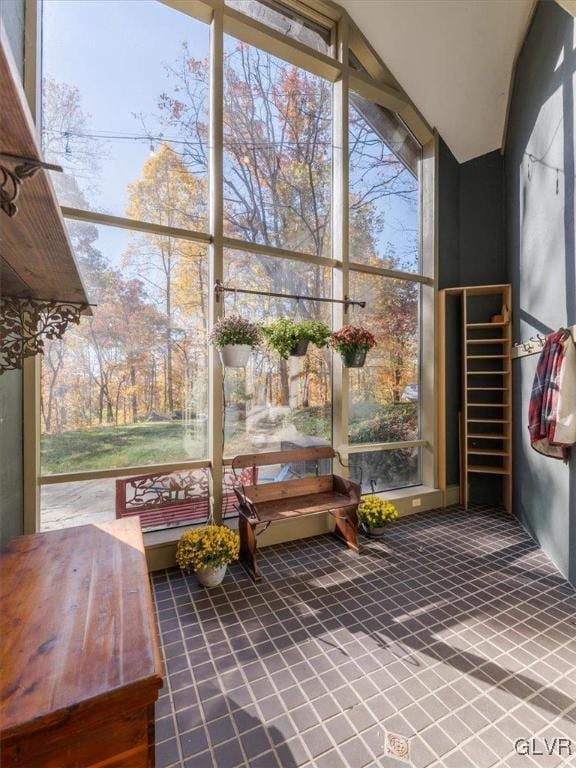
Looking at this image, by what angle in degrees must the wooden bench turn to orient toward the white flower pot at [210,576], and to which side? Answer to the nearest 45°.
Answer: approximately 90° to its right

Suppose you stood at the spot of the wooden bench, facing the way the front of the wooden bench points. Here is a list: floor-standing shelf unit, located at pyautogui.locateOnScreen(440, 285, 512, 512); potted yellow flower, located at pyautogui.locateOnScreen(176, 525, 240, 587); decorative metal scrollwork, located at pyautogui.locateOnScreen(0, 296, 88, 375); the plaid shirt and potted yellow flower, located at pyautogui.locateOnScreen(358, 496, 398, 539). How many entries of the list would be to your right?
2

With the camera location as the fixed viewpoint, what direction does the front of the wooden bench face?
facing the viewer and to the right of the viewer

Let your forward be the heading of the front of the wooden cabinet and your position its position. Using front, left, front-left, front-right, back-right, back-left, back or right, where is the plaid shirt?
front

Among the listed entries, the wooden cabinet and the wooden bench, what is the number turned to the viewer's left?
0

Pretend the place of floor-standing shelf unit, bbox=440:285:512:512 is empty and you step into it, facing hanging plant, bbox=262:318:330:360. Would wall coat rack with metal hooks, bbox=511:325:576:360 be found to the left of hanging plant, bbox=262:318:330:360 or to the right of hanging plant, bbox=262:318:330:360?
left

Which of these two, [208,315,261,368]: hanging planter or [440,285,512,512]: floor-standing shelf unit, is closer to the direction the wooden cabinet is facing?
the floor-standing shelf unit

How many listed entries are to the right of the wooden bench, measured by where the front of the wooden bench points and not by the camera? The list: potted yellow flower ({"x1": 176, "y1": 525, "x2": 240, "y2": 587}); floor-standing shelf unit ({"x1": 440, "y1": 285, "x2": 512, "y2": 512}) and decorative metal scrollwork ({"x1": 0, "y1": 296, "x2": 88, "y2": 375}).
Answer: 2

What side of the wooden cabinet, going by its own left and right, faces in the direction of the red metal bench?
left

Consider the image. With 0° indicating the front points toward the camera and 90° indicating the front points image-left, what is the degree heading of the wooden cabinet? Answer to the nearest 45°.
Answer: approximately 270°

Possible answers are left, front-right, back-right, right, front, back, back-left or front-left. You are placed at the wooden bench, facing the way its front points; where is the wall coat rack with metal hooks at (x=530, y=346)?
front-left

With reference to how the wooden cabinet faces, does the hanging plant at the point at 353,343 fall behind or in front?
in front

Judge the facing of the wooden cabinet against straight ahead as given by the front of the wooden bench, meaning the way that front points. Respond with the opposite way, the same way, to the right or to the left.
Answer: to the left

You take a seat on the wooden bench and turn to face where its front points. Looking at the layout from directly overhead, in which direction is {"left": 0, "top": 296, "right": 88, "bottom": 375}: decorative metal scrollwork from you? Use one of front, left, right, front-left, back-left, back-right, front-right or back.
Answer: right

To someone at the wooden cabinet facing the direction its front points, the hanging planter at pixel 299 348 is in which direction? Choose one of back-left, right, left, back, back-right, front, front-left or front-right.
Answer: front-left

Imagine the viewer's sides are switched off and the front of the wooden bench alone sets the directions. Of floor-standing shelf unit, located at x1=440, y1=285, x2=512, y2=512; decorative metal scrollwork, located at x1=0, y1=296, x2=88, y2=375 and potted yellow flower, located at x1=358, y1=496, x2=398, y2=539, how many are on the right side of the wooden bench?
1
